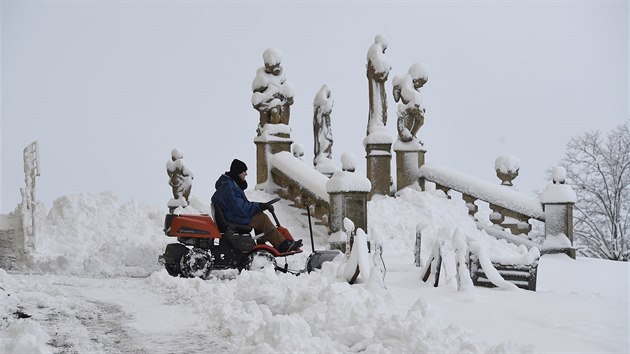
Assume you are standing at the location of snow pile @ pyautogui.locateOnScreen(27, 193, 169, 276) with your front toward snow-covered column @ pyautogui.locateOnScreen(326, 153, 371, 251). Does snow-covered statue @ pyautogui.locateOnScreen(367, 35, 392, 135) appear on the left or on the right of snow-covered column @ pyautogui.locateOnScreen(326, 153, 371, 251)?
left

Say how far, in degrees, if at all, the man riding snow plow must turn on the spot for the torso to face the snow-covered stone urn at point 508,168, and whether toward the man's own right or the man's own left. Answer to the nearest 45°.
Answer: approximately 45° to the man's own left

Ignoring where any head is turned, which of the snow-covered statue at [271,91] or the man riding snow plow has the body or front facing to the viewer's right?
the man riding snow plow

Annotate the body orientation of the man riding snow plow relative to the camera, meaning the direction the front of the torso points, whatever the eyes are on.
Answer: to the viewer's right

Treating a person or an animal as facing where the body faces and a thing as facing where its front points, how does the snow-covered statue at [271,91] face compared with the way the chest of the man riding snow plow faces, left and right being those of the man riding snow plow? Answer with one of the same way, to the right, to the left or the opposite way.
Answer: to the right

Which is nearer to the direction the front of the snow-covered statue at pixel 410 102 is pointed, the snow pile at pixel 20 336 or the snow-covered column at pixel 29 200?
the snow pile

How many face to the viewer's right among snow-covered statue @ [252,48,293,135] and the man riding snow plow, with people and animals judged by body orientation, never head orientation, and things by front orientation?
1

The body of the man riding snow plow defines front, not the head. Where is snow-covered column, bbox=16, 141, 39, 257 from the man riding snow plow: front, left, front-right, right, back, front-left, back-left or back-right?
back-left

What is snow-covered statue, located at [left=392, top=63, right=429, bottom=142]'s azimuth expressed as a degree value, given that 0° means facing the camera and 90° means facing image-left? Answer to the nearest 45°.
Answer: approximately 315°

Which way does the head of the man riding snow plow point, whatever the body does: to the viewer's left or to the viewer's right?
to the viewer's right
